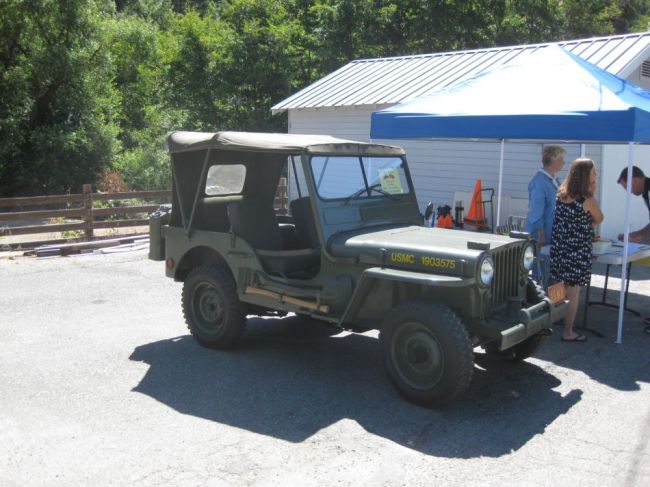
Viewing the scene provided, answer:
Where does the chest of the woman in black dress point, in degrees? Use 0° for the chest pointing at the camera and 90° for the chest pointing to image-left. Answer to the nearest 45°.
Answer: approximately 225°

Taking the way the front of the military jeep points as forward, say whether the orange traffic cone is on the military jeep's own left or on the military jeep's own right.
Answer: on the military jeep's own left

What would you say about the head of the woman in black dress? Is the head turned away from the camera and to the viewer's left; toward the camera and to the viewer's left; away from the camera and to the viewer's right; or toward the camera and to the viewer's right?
away from the camera and to the viewer's right

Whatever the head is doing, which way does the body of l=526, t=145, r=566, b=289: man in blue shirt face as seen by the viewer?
to the viewer's right

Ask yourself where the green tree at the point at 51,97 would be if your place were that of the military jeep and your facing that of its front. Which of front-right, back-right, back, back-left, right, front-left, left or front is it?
back

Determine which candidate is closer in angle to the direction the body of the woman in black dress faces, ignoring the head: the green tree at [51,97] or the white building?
the white building

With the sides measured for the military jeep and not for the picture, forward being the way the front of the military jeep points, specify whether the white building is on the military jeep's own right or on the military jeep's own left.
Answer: on the military jeep's own left

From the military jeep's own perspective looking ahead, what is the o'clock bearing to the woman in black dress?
The woman in black dress is roughly at 10 o'clock from the military jeep.

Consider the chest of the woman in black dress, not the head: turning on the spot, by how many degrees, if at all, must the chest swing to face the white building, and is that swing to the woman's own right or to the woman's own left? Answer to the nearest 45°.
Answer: approximately 45° to the woman's own left

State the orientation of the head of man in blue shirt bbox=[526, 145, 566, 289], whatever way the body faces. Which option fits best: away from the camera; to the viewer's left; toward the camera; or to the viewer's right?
to the viewer's right
